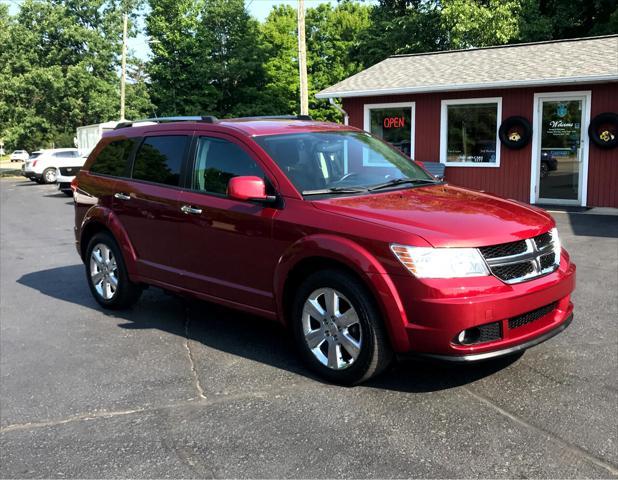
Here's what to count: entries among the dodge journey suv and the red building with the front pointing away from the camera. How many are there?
0

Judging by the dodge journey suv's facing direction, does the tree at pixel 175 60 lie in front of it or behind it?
behind

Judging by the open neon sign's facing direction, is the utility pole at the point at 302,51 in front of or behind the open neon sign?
behind

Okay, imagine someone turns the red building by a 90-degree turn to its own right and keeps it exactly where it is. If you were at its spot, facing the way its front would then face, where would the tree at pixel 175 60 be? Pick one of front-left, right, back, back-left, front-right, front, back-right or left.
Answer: front

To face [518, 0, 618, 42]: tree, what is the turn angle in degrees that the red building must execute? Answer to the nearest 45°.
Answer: approximately 135° to its right

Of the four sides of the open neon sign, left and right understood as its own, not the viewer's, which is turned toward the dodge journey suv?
front

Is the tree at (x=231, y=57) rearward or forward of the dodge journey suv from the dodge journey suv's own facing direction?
rearward

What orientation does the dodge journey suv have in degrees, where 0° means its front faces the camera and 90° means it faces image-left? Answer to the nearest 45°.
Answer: approximately 315°

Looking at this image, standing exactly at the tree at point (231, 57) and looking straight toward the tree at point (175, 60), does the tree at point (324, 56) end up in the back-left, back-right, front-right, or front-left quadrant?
back-right

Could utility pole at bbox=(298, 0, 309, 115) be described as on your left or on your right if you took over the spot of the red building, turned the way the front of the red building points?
on your right

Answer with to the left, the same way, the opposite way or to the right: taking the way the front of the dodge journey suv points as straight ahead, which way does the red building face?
to the right

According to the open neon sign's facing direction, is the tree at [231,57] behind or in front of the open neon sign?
behind

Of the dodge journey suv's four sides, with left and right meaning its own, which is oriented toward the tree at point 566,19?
left

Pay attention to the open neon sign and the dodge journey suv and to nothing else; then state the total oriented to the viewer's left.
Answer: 0

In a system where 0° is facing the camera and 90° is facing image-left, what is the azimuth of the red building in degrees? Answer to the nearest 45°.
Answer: approximately 45°

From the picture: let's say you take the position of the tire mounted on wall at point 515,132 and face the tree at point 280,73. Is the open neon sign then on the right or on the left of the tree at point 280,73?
left
